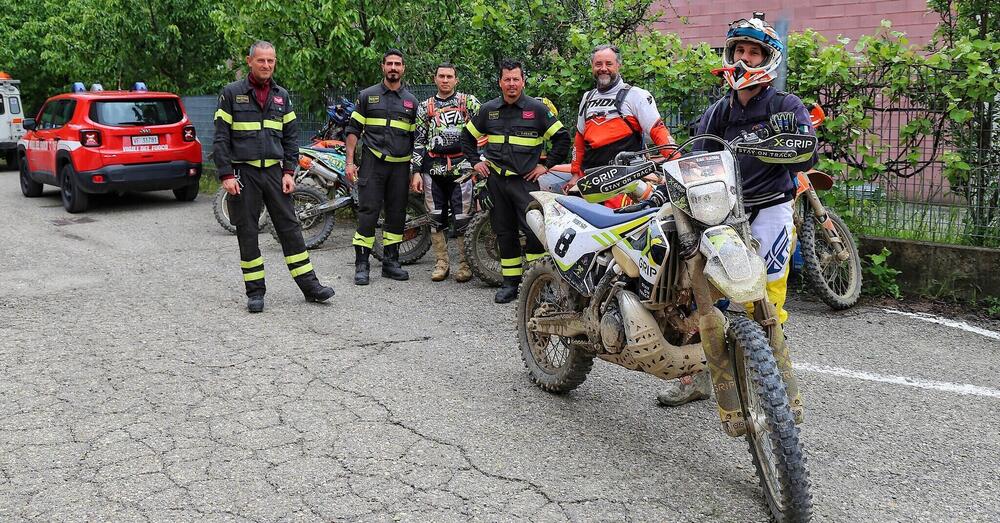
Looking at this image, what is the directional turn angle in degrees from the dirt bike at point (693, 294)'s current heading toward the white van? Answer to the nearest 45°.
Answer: approximately 180°

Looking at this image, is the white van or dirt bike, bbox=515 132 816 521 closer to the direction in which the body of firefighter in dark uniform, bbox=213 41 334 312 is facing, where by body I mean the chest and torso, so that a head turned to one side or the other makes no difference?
the dirt bike

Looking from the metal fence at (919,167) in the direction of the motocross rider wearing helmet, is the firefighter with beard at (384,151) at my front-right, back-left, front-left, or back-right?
front-right

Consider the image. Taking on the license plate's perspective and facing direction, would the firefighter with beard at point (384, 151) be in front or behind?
in front

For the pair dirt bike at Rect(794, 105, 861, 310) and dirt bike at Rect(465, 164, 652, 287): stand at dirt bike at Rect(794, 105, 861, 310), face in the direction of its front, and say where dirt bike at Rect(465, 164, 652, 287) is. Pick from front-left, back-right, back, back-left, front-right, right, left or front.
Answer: back-right

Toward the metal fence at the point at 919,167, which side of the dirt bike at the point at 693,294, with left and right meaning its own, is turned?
left

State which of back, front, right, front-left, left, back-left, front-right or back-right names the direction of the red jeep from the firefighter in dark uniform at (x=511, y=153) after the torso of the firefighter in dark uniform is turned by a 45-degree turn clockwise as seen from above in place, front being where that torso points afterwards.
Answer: right

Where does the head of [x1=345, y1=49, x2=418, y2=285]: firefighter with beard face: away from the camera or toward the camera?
toward the camera

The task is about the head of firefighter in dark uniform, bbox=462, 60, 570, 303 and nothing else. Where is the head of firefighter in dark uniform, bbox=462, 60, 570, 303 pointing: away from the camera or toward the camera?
toward the camera

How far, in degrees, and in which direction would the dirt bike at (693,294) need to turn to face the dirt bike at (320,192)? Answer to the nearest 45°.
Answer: approximately 180°

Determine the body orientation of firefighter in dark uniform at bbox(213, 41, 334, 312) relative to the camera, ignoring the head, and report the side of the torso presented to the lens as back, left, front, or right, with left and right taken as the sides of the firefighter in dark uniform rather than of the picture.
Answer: front

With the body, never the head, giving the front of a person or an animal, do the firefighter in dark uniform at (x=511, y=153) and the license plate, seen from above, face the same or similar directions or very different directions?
same or similar directions
